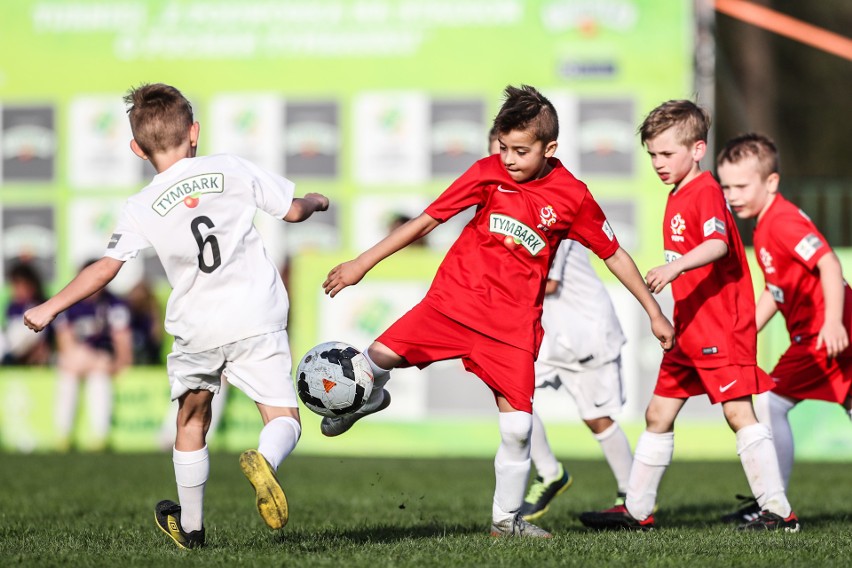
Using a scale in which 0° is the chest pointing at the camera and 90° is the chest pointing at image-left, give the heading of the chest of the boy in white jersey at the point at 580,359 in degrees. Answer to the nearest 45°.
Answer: approximately 45°

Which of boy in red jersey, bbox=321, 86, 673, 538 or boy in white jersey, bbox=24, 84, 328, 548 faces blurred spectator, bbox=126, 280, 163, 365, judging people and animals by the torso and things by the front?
the boy in white jersey

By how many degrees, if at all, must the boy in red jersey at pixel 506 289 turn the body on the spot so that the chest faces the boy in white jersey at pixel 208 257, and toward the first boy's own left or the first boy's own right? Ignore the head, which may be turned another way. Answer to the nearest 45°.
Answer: approximately 90° to the first boy's own right

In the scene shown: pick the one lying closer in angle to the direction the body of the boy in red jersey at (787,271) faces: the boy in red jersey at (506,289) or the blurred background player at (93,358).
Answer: the boy in red jersey

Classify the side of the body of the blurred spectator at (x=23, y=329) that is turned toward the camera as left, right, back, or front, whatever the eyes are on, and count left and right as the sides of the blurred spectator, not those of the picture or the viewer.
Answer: front

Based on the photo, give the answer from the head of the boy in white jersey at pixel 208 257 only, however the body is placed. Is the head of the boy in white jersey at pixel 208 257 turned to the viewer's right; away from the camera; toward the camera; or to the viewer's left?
away from the camera

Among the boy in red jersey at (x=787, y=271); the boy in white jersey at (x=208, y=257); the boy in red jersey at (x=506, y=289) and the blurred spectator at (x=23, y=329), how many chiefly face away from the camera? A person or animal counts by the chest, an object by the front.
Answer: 1

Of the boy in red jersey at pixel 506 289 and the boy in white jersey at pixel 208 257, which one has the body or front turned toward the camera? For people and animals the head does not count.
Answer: the boy in red jersey

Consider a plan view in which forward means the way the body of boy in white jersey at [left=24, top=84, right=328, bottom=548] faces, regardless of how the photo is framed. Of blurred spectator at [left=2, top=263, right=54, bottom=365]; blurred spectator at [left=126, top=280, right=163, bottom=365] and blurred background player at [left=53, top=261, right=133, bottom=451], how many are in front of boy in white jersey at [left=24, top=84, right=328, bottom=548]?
3

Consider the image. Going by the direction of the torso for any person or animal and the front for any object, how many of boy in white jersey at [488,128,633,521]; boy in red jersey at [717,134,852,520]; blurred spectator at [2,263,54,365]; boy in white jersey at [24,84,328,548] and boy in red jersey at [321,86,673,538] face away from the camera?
1

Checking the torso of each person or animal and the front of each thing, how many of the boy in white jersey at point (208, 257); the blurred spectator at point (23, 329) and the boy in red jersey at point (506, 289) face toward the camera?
2

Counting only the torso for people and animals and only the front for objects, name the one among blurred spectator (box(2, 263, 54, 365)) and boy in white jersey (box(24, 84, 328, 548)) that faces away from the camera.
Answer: the boy in white jersey

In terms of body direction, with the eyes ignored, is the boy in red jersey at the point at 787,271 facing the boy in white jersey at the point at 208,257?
yes

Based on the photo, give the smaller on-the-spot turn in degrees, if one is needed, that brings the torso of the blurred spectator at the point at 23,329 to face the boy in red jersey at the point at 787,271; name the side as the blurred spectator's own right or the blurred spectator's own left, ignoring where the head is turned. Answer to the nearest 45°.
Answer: approximately 45° to the blurred spectator's own left

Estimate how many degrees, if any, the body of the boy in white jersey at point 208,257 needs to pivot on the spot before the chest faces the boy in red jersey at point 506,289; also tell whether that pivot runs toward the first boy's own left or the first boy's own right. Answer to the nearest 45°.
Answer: approximately 90° to the first boy's own right

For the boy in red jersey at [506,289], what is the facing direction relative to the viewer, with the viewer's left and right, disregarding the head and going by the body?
facing the viewer

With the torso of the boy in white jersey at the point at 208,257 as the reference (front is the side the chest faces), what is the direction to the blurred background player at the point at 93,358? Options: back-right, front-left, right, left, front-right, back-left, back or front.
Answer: front
